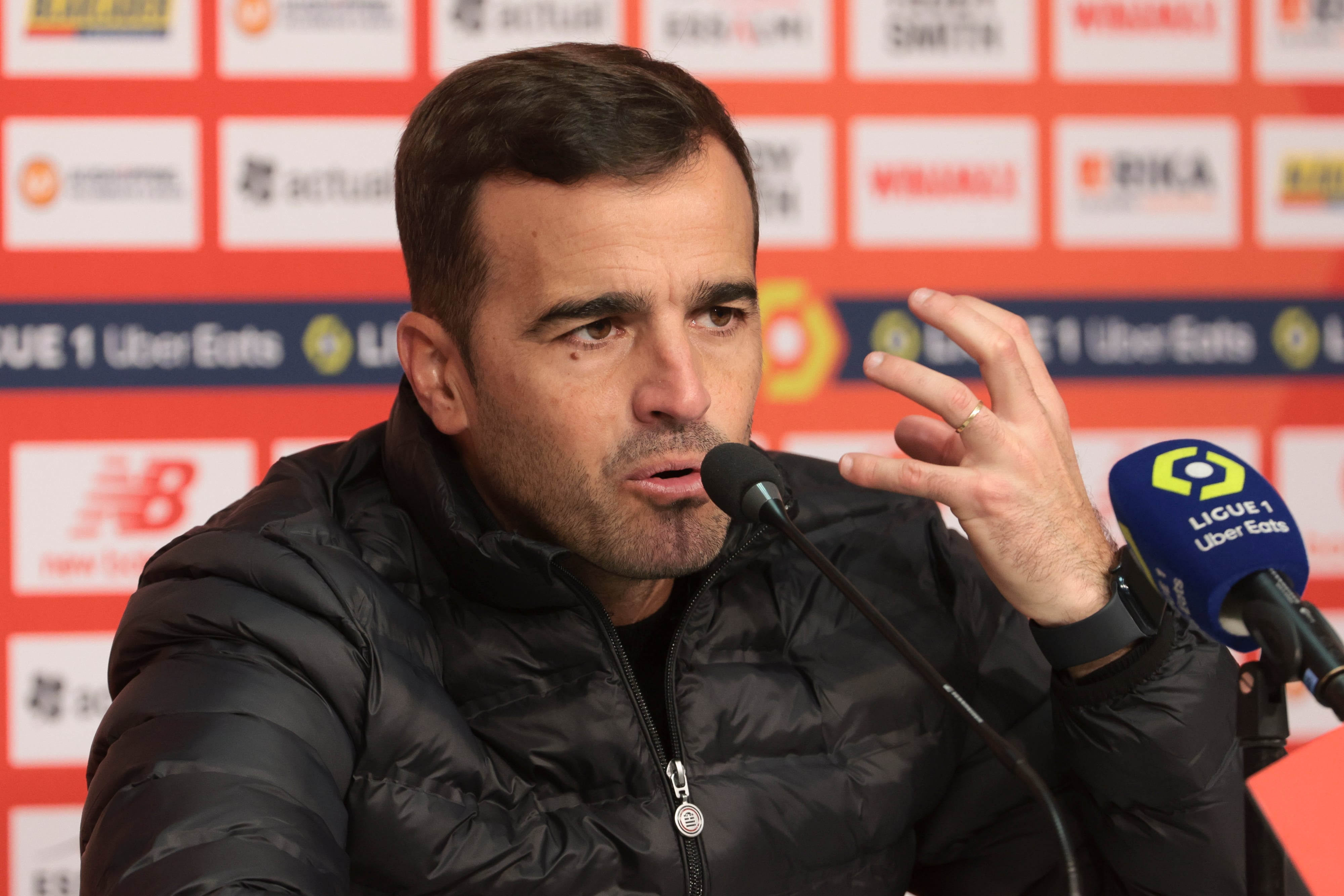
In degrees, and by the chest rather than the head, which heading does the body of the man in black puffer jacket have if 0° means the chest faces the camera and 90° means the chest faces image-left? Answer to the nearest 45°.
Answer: approximately 315°

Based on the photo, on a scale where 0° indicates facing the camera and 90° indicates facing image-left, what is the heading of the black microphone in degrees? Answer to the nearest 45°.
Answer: approximately 135°

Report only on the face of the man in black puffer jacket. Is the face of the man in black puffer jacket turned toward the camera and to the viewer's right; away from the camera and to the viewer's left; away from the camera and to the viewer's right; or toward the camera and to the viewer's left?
toward the camera and to the viewer's right
